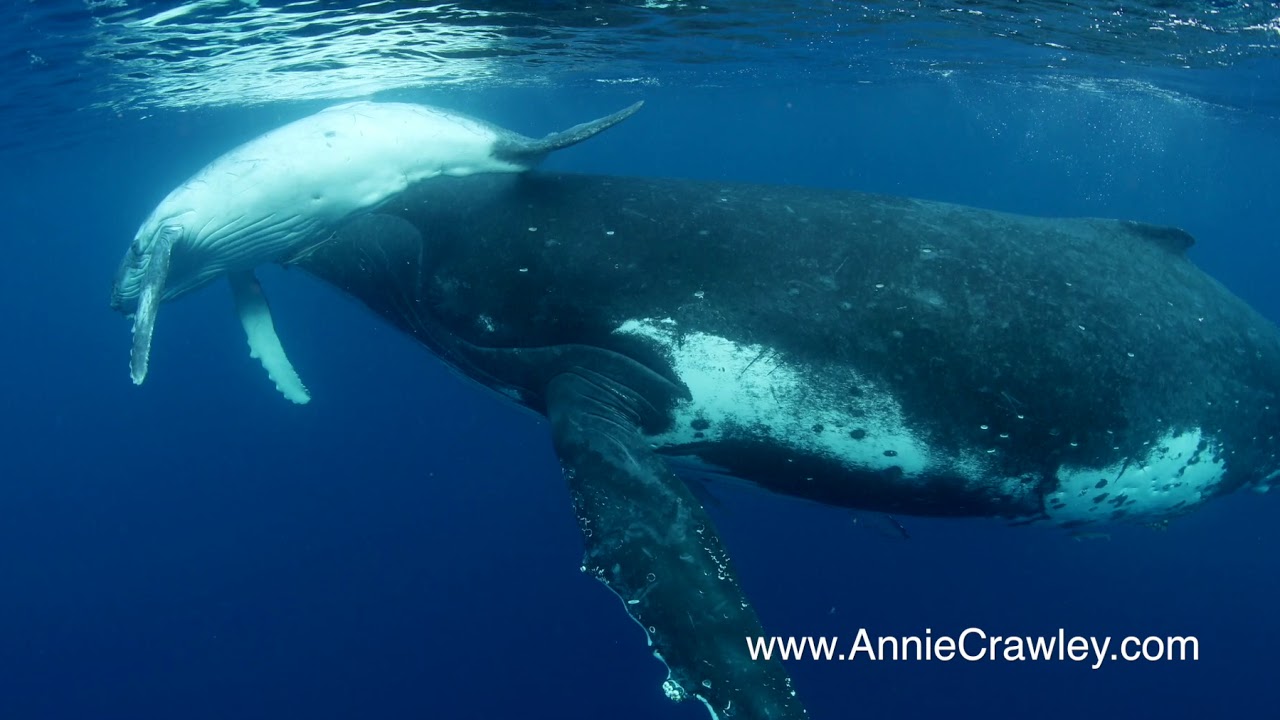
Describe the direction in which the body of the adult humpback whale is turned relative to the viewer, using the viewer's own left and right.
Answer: facing away from the viewer and to the left of the viewer

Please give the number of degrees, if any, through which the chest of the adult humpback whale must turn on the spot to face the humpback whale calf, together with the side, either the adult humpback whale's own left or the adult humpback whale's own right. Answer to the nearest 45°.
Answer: approximately 45° to the adult humpback whale's own left
